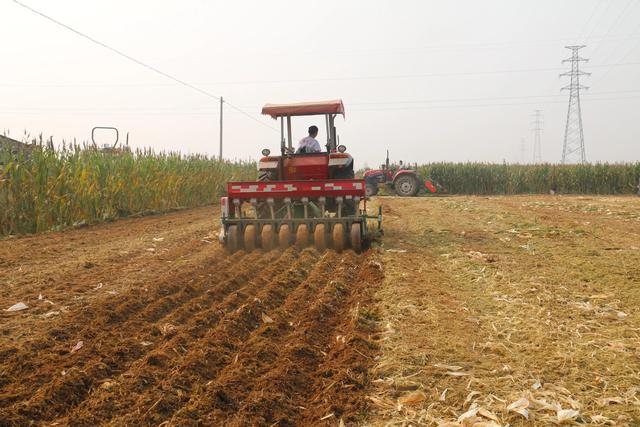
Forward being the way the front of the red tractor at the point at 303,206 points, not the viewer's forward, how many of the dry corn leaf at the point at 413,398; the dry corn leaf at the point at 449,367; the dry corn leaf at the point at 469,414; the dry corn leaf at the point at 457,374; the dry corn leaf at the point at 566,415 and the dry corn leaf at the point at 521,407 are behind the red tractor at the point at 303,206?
6

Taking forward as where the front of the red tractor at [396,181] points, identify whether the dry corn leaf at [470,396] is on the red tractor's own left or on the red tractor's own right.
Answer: on the red tractor's own left

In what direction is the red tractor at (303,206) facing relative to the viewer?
away from the camera

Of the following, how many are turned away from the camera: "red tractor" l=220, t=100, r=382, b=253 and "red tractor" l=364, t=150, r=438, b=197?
1

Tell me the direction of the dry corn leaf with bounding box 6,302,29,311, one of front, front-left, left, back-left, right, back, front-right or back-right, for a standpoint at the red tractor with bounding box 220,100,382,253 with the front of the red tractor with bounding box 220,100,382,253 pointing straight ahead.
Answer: back-left

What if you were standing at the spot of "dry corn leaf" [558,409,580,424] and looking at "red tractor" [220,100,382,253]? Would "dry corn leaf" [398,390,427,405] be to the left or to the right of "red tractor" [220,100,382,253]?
left

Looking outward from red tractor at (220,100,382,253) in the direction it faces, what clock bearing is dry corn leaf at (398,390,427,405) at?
The dry corn leaf is roughly at 6 o'clock from the red tractor.

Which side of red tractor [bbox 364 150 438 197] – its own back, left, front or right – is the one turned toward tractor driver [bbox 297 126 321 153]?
left

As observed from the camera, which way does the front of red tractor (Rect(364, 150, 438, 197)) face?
facing to the left of the viewer

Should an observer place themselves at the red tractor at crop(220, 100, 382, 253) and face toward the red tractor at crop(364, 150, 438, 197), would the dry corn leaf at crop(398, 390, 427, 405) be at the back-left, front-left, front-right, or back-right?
back-right

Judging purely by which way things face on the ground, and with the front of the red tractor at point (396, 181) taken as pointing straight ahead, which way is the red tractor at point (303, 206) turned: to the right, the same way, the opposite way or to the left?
to the right

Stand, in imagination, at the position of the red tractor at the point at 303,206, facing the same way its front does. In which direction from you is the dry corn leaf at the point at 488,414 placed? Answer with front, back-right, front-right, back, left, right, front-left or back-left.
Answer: back

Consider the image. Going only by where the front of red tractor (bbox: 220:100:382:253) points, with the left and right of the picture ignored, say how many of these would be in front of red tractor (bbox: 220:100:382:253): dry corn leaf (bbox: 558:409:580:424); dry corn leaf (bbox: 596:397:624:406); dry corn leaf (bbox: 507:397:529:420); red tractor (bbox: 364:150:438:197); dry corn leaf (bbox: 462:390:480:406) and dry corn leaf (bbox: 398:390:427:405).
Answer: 1

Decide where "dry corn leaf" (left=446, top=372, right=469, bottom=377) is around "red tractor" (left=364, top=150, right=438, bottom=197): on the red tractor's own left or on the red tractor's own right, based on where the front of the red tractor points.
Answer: on the red tractor's own left

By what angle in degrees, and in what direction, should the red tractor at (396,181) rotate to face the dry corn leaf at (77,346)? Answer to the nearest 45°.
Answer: approximately 90° to its left

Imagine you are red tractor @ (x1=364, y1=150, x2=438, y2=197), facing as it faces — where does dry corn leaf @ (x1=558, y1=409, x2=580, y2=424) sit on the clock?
The dry corn leaf is roughly at 9 o'clock from the red tractor.
